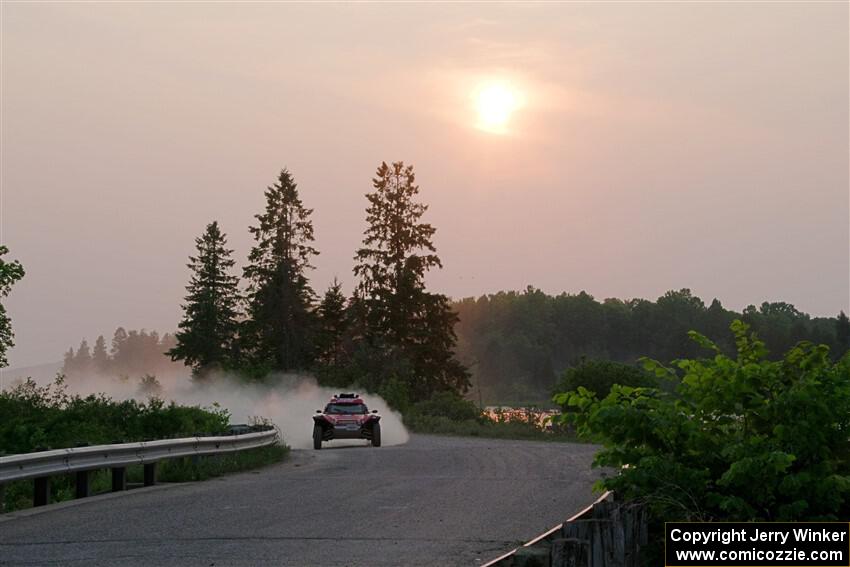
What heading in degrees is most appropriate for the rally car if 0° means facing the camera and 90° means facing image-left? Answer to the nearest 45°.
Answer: approximately 0°

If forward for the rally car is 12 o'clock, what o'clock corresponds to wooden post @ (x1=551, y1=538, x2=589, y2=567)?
The wooden post is roughly at 12 o'clock from the rally car.

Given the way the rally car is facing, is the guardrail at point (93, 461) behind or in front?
in front

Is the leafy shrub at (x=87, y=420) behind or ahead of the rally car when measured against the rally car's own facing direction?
ahead
